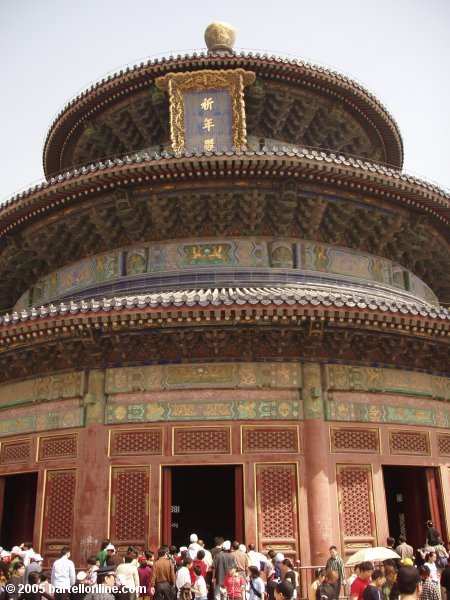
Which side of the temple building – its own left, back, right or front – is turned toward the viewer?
front

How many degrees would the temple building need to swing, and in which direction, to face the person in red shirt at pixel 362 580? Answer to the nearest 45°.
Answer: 0° — it already faces them
